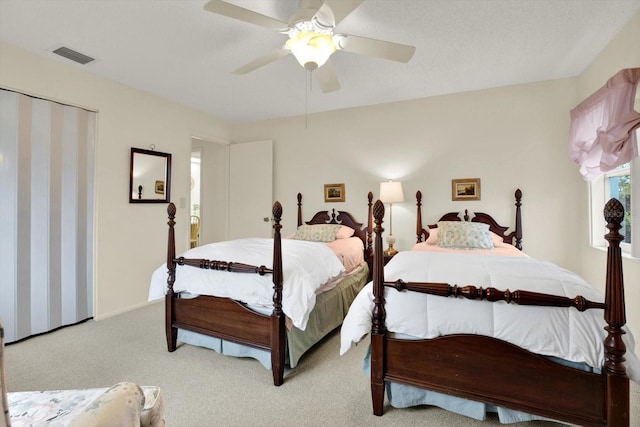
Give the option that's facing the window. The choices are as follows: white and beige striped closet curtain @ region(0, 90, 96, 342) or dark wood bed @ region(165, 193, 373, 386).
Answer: the white and beige striped closet curtain

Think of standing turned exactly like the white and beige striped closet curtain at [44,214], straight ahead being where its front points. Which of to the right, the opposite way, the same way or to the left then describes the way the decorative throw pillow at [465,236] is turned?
to the right

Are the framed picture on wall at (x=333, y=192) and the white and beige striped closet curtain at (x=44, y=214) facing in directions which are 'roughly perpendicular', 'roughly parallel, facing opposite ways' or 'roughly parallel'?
roughly perpendicular

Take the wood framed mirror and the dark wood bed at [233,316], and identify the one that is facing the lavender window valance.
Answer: the wood framed mirror

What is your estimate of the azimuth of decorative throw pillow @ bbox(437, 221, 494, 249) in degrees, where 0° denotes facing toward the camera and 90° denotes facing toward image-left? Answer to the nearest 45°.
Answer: approximately 0°

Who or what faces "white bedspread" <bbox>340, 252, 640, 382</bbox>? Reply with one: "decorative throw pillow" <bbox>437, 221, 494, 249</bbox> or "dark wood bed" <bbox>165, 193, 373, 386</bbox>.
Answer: the decorative throw pillow

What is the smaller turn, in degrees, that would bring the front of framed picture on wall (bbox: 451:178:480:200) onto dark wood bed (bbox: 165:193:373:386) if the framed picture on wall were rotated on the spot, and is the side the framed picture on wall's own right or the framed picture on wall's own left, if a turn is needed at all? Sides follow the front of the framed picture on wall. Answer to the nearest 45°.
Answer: approximately 45° to the framed picture on wall's own right

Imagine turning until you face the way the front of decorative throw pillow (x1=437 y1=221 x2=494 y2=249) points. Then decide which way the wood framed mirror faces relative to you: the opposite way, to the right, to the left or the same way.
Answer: to the left

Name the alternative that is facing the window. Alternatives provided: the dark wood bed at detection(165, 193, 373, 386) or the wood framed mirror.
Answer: the wood framed mirror

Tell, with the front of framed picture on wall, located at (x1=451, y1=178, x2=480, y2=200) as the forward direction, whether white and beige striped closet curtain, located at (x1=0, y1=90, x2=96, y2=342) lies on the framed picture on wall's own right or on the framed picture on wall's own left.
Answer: on the framed picture on wall's own right

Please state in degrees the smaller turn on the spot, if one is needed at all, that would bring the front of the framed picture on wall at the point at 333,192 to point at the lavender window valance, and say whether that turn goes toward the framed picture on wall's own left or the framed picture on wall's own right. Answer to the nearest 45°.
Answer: approximately 45° to the framed picture on wall's own left

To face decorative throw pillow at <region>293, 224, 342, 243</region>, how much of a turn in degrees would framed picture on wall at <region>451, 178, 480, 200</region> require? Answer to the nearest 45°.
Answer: approximately 90° to its right

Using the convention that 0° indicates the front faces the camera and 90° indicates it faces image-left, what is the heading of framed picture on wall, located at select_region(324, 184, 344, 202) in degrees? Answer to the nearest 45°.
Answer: approximately 0°

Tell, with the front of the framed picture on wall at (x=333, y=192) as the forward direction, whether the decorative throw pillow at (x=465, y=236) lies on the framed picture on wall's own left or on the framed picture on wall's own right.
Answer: on the framed picture on wall's own left

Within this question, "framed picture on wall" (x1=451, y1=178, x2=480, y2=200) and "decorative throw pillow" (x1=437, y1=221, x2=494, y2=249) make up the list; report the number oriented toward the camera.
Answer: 2
